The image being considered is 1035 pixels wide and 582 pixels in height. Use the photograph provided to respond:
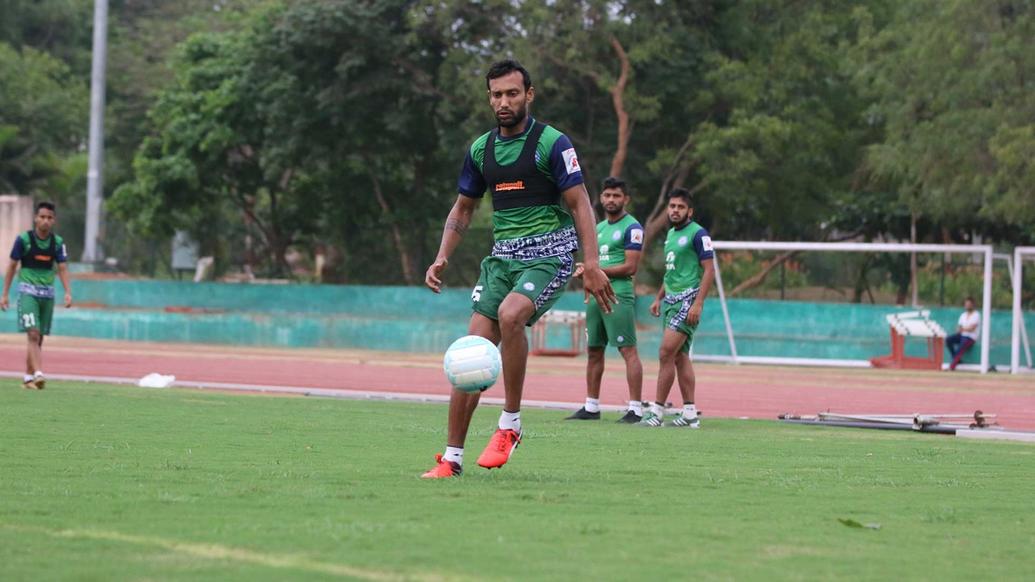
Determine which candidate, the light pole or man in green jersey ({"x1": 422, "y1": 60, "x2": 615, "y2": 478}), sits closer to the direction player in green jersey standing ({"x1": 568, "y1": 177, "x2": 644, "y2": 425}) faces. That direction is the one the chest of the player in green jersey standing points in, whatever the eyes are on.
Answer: the man in green jersey

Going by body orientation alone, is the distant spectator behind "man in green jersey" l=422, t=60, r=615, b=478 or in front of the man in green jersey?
behind

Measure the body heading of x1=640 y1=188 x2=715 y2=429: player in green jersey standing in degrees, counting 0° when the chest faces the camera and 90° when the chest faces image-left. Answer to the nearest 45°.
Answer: approximately 45°

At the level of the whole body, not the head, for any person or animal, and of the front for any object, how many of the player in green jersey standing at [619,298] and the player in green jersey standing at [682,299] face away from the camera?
0

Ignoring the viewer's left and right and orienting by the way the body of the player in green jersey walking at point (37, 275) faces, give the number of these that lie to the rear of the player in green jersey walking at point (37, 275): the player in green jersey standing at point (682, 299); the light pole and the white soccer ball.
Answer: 1

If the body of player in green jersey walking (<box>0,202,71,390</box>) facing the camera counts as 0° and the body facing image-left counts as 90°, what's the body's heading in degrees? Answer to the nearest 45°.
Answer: approximately 0°

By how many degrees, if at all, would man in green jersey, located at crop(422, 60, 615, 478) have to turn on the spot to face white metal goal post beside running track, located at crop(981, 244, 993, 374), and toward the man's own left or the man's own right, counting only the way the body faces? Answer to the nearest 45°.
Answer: approximately 180°

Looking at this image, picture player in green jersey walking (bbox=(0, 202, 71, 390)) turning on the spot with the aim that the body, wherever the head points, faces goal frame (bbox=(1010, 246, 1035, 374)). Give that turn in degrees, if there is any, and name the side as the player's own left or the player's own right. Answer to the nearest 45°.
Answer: approximately 90° to the player's own left

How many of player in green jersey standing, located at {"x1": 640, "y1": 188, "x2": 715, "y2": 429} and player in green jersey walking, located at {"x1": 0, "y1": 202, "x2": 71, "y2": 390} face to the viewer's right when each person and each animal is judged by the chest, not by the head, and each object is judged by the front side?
0

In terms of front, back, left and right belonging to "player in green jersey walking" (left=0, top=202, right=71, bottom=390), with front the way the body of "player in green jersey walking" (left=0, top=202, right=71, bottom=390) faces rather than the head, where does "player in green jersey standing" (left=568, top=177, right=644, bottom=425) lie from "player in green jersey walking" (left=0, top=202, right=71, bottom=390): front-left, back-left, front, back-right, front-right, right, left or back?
front-left
